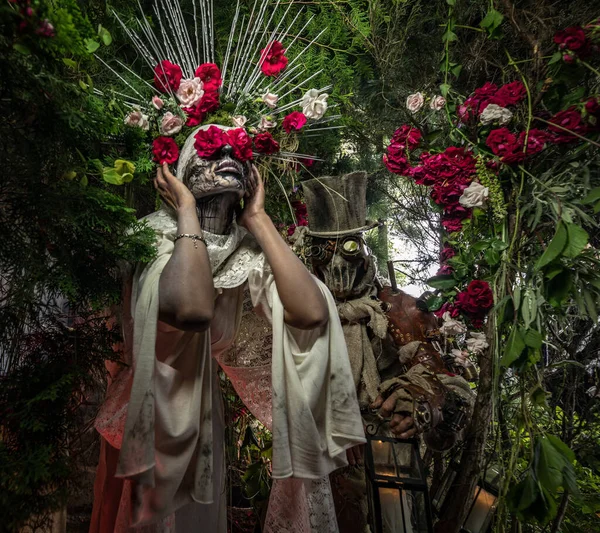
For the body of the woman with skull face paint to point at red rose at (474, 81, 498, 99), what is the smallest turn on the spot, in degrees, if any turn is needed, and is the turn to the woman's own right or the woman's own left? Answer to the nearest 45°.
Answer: approximately 45° to the woman's own left

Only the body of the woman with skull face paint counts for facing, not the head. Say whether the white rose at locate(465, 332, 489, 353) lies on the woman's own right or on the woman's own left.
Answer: on the woman's own left

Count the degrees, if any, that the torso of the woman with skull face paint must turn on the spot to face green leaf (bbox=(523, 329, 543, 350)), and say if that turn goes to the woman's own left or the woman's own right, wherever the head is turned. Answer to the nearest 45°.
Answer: approximately 45° to the woman's own left

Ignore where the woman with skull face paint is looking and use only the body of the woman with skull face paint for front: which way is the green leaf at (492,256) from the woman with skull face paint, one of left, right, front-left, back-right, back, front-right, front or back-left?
front-left

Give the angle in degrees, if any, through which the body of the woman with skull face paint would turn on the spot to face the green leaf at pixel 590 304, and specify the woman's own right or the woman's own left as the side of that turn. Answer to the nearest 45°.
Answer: approximately 45° to the woman's own left

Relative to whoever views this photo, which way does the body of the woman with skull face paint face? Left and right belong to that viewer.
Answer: facing the viewer and to the right of the viewer

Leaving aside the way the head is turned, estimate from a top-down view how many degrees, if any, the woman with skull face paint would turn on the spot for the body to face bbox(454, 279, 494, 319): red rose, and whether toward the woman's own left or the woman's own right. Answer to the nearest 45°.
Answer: approximately 45° to the woman's own left
